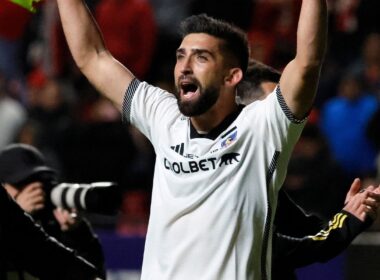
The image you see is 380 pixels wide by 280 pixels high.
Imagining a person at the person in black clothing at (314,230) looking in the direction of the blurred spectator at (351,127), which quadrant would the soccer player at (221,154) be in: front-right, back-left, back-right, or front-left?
back-left

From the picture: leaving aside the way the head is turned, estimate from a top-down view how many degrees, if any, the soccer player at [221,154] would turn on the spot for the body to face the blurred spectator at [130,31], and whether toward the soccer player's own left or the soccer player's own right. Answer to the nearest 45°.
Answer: approximately 135° to the soccer player's own right

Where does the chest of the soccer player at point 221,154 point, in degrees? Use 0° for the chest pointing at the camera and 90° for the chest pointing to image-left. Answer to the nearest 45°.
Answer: approximately 45°

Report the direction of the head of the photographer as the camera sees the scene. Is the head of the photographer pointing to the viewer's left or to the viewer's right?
to the viewer's right

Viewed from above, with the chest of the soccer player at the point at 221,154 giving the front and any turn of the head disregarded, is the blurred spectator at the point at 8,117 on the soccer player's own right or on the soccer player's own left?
on the soccer player's own right
